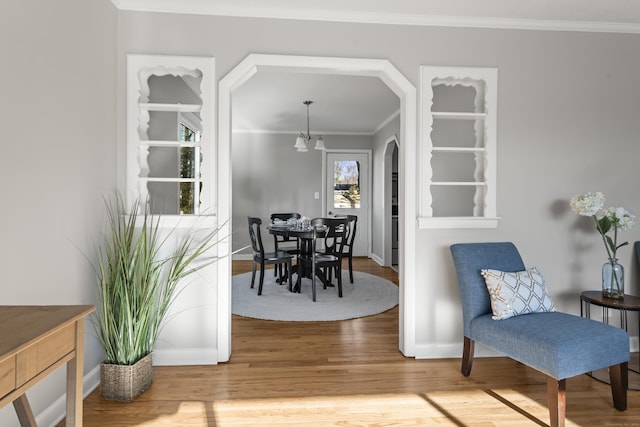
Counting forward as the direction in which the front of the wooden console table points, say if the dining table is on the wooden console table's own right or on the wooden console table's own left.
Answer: on the wooden console table's own left

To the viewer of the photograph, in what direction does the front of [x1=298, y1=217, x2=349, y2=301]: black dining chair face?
facing away from the viewer and to the left of the viewer

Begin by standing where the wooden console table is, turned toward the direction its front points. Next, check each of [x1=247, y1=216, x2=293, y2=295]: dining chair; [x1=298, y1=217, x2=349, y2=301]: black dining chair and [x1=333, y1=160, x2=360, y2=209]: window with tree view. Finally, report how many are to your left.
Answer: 3

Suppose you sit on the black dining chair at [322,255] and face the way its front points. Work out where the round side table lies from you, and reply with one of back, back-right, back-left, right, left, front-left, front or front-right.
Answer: back

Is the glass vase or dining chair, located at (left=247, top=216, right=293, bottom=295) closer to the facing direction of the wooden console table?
the glass vase

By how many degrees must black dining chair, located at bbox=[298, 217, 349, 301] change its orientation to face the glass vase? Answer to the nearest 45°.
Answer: approximately 180°

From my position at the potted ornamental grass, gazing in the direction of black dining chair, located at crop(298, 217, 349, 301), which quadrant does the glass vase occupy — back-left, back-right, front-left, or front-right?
front-right

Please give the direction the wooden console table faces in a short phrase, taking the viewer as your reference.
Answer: facing the viewer and to the right of the viewer

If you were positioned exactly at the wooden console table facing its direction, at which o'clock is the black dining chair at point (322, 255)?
The black dining chair is roughly at 9 o'clock from the wooden console table.

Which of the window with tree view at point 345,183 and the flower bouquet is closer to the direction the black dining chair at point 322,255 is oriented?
the window with tree view

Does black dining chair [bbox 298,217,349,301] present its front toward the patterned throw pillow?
no

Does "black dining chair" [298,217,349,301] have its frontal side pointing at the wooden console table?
no

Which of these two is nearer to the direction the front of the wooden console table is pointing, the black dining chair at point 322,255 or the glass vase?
the glass vase

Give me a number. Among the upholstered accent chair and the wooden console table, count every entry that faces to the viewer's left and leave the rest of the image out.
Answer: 0

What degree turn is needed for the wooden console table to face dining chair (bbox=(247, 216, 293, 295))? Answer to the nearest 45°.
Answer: approximately 90° to its left
